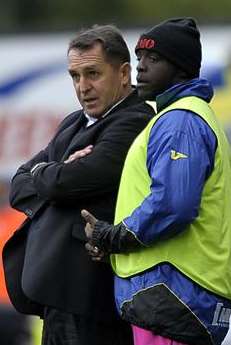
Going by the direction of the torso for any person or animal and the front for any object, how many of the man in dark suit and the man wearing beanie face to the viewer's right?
0

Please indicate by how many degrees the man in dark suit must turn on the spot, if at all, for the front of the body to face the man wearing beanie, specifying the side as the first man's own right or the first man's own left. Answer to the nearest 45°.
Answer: approximately 90° to the first man's own left

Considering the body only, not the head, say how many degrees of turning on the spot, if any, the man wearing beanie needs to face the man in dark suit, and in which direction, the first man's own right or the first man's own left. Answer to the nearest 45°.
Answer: approximately 45° to the first man's own right

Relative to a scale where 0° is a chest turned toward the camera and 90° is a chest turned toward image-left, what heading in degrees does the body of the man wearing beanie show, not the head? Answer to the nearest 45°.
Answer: approximately 90°
